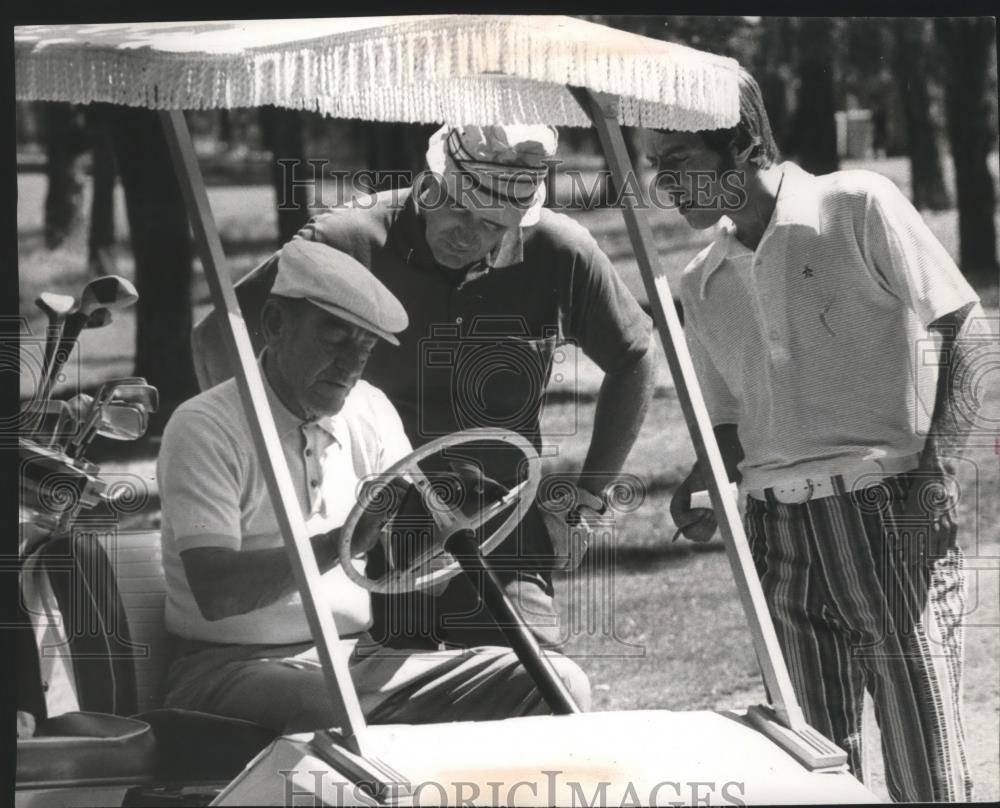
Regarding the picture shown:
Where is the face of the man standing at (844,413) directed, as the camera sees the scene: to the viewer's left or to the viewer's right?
to the viewer's left

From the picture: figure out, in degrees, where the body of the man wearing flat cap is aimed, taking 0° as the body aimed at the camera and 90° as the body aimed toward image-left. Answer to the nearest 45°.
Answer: approximately 315°

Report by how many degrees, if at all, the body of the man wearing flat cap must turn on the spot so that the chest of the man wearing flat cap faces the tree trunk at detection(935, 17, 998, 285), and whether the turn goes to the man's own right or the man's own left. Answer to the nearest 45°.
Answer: approximately 45° to the man's own left

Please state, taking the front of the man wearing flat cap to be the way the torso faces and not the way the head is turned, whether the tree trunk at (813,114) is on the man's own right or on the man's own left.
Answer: on the man's own left

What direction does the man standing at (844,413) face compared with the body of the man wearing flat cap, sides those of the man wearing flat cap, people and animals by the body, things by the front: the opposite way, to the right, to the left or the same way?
to the right

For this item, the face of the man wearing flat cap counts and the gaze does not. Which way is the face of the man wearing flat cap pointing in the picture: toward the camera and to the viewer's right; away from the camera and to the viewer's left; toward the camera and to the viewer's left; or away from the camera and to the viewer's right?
toward the camera and to the viewer's right

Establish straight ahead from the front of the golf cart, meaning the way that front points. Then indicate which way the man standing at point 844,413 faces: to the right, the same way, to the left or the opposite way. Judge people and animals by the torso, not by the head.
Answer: to the right
